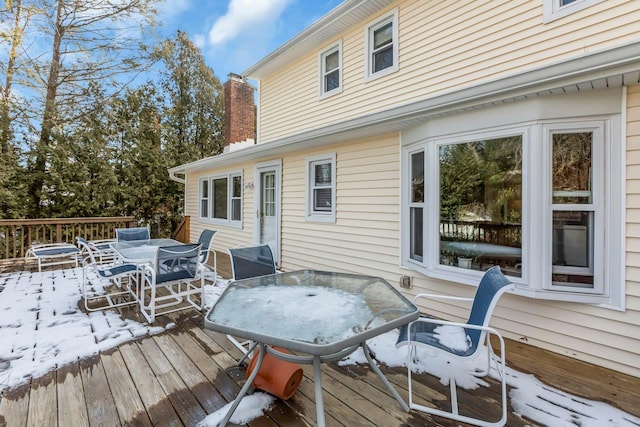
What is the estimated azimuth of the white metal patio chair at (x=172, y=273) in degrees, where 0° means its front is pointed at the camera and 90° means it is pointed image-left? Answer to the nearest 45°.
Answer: approximately 135°

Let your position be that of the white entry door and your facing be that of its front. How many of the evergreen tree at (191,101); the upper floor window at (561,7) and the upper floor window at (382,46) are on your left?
2

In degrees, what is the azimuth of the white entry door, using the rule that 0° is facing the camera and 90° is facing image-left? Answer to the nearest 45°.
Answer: approximately 45°

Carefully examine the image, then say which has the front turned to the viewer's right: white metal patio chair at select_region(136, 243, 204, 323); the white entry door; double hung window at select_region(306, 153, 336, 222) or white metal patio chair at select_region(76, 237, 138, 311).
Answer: white metal patio chair at select_region(76, 237, 138, 311)

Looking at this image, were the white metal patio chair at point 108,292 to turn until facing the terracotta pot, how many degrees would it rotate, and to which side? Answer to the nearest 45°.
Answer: approximately 90° to its right

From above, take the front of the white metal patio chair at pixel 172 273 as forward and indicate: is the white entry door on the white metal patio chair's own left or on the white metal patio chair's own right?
on the white metal patio chair's own right

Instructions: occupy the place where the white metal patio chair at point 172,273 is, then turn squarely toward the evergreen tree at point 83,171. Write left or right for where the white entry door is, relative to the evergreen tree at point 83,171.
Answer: right

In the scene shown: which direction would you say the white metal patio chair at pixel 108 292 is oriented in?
to the viewer's right

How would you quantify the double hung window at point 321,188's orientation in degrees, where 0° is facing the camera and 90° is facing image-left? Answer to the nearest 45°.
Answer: approximately 45°

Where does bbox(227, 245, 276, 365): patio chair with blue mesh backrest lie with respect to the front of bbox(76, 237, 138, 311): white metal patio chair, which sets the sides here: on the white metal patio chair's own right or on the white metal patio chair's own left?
on the white metal patio chair's own right
